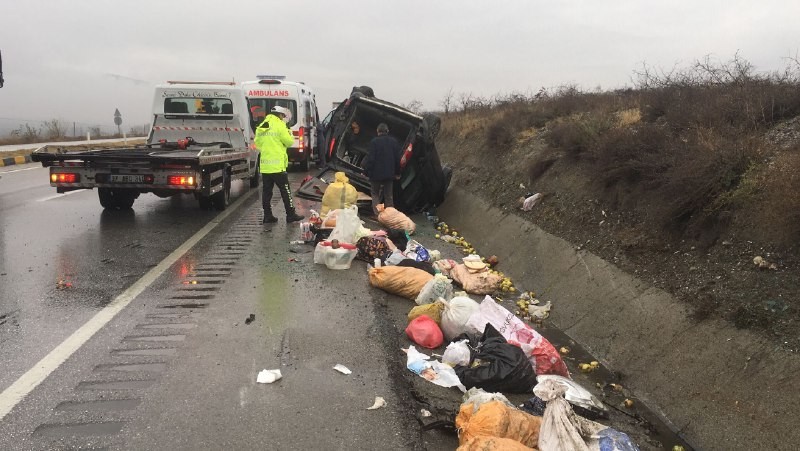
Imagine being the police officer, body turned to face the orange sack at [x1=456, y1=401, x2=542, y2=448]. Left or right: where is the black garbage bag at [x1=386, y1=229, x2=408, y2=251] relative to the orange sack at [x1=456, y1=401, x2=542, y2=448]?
left

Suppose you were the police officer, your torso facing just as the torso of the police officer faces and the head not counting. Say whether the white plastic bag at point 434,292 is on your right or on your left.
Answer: on your right

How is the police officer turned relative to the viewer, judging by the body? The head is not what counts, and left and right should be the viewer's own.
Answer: facing away from the viewer and to the right of the viewer

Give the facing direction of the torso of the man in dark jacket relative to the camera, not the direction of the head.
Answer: away from the camera

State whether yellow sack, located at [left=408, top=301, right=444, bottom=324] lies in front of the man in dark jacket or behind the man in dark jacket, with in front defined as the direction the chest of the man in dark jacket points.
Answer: behind

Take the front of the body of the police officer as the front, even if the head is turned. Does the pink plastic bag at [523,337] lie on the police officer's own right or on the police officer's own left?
on the police officer's own right

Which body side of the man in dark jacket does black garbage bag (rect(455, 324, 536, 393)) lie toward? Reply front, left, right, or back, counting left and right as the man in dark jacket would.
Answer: back
